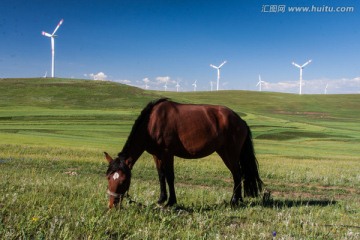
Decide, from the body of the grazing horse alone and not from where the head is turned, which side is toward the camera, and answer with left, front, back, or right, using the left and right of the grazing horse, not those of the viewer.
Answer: left
